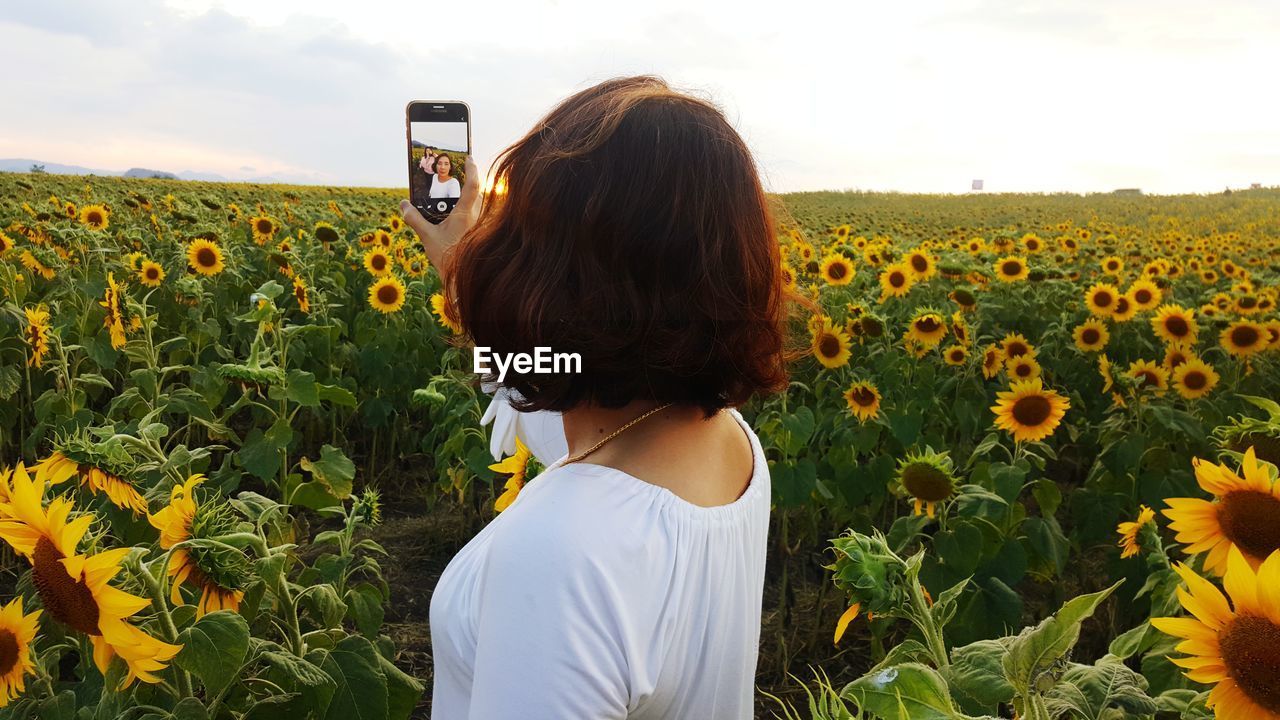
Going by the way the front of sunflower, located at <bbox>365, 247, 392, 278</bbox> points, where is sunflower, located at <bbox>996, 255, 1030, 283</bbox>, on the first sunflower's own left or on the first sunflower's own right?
on the first sunflower's own left

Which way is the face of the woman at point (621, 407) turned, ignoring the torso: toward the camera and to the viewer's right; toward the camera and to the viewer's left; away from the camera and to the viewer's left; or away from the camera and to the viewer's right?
away from the camera and to the viewer's left

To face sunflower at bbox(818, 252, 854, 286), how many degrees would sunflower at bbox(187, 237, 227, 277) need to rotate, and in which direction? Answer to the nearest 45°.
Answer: approximately 90° to its left

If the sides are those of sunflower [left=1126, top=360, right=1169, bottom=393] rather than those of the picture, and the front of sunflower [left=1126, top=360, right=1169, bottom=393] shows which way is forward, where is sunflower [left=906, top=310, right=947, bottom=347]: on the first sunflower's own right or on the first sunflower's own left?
on the first sunflower's own right

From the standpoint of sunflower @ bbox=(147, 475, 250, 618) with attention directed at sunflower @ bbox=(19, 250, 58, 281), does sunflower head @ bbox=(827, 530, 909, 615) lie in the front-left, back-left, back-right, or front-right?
back-right

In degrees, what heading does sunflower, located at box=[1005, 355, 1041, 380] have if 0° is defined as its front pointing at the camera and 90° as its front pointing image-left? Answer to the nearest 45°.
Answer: approximately 0°

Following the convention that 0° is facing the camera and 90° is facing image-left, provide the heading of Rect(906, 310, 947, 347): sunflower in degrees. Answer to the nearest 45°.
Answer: approximately 0°
